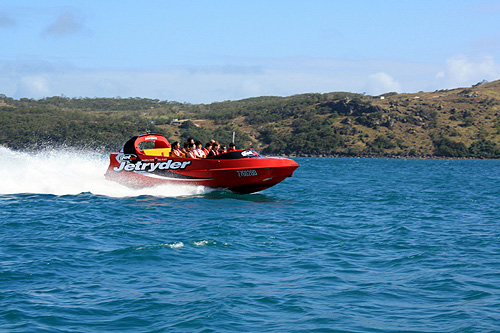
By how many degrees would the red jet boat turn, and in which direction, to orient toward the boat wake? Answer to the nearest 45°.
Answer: approximately 135° to its left

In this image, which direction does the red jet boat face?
to the viewer's right
